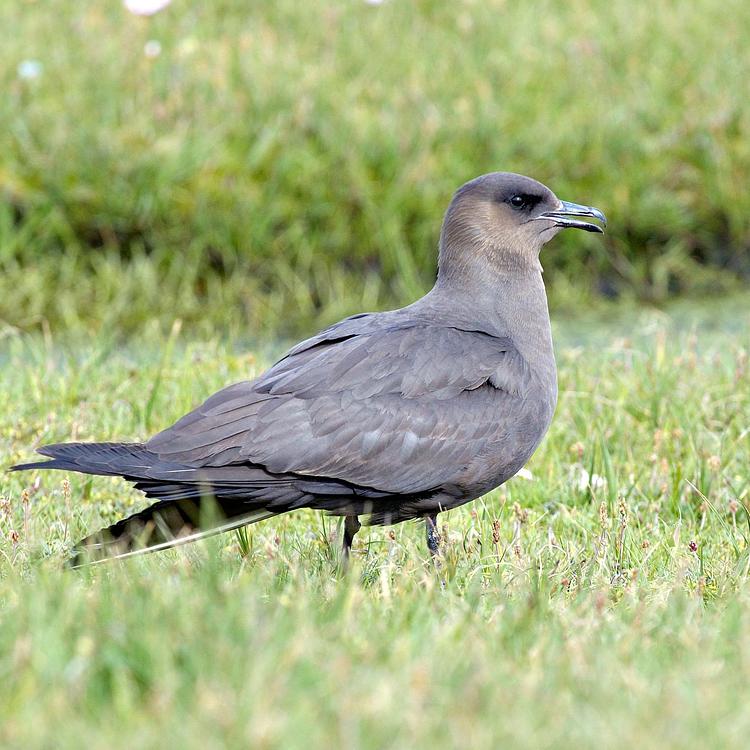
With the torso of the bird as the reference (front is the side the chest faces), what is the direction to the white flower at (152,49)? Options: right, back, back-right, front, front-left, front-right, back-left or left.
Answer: left

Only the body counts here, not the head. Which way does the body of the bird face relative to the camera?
to the viewer's right

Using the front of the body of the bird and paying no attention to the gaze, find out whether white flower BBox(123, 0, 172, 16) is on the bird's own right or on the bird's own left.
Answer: on the bird's own left

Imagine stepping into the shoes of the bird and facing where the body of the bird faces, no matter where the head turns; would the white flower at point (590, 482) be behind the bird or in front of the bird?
in front
